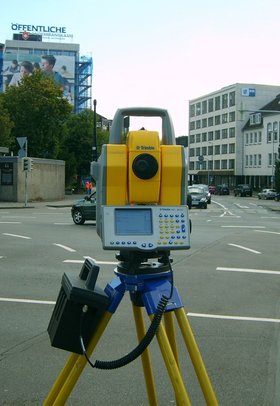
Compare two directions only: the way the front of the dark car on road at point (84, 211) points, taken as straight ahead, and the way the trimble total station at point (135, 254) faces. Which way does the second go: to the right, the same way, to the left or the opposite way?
to the left

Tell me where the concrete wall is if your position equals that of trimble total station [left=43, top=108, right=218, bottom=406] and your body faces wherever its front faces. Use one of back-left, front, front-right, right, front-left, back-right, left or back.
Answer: back

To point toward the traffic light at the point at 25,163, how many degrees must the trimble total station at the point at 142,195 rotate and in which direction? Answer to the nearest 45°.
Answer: approximately 180°

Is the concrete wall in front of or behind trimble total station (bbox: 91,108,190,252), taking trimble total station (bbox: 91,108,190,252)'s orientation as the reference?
behind

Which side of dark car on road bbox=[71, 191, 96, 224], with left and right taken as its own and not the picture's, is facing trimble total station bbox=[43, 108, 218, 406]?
left

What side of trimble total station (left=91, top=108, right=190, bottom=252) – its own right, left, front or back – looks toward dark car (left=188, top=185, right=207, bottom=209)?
back

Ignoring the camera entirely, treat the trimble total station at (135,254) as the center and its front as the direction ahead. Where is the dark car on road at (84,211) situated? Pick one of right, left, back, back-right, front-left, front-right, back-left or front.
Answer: back

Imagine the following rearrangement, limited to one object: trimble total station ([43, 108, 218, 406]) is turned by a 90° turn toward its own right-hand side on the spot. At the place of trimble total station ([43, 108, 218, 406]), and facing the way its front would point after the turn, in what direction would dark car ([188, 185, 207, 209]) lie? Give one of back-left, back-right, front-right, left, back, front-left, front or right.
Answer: right

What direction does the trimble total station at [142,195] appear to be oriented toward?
toward the camera

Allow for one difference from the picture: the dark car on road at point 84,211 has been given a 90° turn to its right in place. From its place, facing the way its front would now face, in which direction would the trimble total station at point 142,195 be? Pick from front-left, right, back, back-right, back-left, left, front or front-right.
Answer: back

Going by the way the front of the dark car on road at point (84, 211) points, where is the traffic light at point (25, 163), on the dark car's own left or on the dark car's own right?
on the dark car's own right

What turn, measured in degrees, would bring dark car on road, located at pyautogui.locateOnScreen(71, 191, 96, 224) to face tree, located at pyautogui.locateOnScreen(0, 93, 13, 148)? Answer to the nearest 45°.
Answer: approximately 90° to its right
